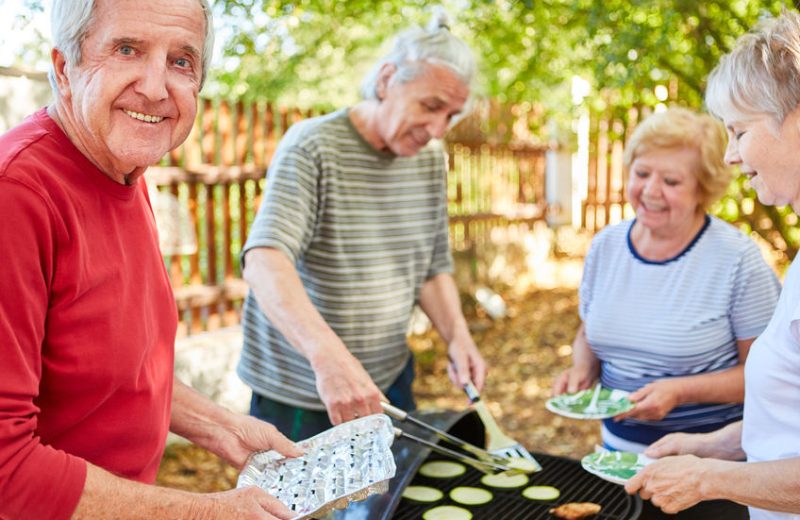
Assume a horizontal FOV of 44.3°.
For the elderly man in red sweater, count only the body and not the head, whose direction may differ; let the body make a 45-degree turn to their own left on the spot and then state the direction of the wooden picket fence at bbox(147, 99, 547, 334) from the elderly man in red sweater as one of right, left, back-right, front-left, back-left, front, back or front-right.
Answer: left

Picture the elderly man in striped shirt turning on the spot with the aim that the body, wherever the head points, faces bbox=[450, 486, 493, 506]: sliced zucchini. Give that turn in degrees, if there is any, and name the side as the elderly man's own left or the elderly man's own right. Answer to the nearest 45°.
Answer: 0° — they already face it

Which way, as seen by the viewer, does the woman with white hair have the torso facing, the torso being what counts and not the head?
to the viewer's left

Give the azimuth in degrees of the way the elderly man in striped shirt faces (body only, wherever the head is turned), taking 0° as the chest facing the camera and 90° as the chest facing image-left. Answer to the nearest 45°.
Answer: approximately 315°

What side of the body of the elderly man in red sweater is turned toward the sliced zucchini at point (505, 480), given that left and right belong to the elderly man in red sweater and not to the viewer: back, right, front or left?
left

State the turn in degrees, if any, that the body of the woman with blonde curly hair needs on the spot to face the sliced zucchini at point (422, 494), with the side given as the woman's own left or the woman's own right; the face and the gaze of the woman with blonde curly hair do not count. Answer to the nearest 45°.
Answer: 0° — they already face it

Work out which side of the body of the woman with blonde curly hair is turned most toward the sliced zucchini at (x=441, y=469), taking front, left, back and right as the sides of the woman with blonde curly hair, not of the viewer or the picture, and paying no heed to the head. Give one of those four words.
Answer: front

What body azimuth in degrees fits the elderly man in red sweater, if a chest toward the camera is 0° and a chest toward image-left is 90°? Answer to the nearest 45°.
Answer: approximately 315°

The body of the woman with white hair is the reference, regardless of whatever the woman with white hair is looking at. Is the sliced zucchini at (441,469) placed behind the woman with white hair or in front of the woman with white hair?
in front

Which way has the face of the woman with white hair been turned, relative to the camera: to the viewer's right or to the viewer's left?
to the viewer's left

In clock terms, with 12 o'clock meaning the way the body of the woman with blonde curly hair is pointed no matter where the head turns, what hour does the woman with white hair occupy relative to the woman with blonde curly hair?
The woman with white hair is roughly at 10 o'clock from the woman with blonde curly hair.

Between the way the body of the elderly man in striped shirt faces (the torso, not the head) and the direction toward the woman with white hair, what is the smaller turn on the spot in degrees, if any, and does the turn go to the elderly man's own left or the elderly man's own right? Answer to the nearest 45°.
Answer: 0° — they already face them

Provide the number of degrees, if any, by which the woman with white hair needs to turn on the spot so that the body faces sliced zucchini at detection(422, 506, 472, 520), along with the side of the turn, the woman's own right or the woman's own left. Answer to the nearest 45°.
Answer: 0° — they already face it
